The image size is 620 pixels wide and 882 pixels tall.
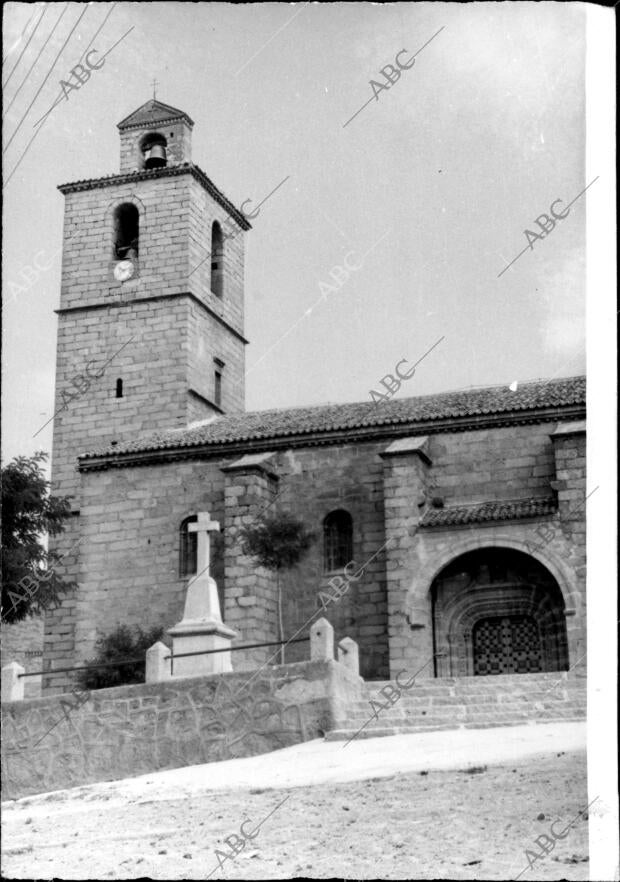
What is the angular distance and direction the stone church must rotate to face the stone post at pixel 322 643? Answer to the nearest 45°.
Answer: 0° — it already faces it

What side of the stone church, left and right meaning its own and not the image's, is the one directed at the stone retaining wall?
front

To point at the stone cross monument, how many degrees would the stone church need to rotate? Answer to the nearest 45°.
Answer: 0° — it already faces it

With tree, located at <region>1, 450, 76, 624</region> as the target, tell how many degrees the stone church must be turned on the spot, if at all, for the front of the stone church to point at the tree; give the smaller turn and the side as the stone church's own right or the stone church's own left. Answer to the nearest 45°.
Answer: approximately 45° to the stone church's own right

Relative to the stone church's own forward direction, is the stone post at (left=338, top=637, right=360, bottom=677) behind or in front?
in front

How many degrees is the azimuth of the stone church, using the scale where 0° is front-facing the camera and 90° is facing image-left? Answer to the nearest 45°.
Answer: approximately 0°
